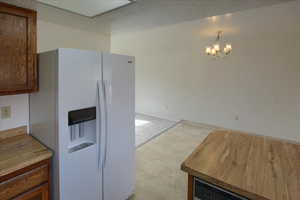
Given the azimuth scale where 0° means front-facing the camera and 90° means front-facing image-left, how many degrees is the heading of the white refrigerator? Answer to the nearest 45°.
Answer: approximately 315°

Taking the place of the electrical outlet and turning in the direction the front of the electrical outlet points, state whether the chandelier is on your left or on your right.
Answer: on your left

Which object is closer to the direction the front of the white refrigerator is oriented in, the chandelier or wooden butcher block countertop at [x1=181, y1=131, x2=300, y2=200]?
the wooden butcher block countertop

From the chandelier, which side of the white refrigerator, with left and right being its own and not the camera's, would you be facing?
left
